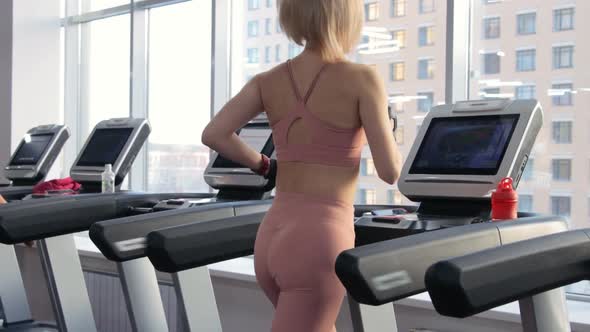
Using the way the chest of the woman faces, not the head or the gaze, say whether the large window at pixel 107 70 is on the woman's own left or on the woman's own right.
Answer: on the woman's own left

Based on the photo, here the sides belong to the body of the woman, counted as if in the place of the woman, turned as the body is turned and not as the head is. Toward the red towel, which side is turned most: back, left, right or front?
left

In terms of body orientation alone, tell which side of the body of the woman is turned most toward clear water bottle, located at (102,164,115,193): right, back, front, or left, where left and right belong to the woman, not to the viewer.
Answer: left

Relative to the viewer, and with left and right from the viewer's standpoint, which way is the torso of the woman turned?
facing away from the viewer and to the right of the viewer

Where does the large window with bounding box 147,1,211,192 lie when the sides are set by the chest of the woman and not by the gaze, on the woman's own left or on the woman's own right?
on the woman's own left

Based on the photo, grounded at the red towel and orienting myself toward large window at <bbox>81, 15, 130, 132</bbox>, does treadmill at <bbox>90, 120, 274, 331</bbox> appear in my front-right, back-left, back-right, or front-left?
back-right
